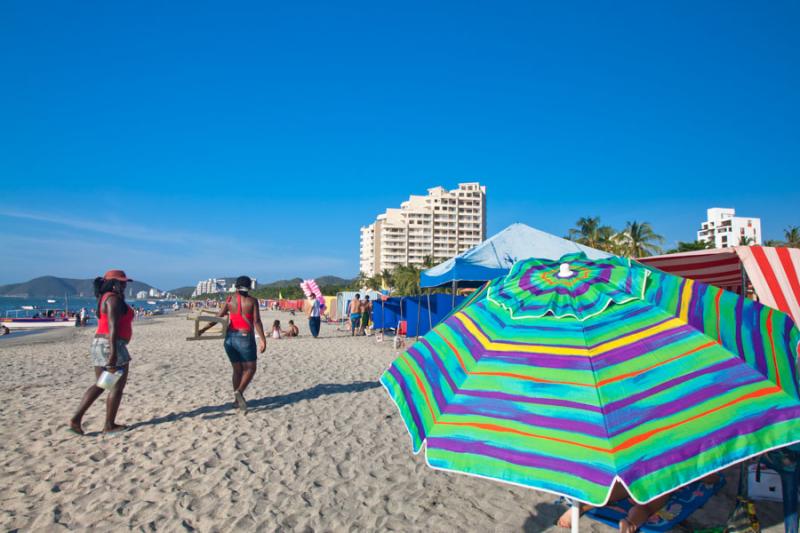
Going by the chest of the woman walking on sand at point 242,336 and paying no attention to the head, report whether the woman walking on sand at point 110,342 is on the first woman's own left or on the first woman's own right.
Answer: on the first woman's own left

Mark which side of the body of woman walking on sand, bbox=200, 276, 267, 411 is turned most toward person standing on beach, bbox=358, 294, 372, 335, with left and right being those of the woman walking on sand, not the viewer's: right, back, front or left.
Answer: front

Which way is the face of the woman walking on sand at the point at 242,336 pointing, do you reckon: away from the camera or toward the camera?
away from the camera

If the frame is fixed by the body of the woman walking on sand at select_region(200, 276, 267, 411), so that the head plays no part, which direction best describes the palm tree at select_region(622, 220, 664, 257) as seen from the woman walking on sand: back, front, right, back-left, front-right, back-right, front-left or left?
front-right

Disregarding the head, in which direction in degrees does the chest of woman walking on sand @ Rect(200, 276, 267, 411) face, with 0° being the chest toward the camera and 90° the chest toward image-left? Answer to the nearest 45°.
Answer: approximately 180°

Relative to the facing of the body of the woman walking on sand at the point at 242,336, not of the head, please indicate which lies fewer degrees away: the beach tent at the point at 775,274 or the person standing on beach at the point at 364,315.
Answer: the person standing on beach

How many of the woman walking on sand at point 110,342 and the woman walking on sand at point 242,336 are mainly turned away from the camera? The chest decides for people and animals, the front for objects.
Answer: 1

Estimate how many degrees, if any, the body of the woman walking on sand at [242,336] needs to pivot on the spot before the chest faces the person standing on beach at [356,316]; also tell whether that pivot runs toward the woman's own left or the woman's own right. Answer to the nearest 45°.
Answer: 0° — they already face them
